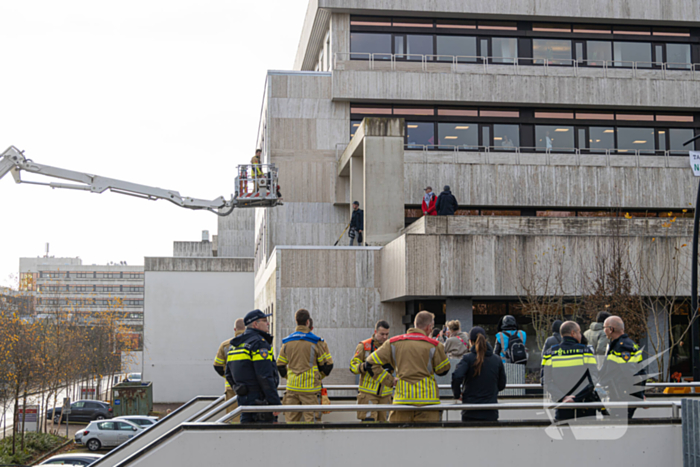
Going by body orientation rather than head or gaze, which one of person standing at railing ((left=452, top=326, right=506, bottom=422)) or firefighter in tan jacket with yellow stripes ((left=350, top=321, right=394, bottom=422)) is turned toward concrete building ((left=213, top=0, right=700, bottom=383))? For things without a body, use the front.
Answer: the person standing at railing

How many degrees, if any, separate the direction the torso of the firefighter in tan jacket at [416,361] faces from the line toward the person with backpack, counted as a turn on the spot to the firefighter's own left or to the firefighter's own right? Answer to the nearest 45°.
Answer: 0° — they already face them

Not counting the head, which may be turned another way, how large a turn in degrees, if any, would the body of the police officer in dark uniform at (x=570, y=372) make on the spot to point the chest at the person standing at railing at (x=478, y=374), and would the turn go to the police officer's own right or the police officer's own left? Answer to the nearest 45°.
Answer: approximately 135° to the police officer's own left

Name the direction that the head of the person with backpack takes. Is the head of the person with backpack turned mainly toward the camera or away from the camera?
away from the camera

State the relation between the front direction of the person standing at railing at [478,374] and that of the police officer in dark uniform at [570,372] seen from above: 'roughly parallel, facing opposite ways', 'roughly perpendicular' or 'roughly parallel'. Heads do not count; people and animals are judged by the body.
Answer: roughly parallel

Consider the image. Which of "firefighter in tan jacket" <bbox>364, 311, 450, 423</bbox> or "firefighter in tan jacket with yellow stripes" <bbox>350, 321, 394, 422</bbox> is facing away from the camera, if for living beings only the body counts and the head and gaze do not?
"firefighter in tan jacket" <bbox>364, 311, 450, 423</bbox>

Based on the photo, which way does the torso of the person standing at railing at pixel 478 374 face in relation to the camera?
away from the camera

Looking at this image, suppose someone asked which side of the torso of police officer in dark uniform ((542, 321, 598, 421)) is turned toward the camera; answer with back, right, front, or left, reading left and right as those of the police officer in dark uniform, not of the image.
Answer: back

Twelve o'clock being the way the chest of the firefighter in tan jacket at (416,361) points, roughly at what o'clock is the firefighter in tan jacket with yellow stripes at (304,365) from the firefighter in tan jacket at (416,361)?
the firefighter in tan jacket with yellow stripes at (304,365) is roughly at 10 o'clock from the firefighter in tan jacket at (416,361).

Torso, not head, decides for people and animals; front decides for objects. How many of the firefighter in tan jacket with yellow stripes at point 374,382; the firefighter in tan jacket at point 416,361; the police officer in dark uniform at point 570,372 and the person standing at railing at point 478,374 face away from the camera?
3

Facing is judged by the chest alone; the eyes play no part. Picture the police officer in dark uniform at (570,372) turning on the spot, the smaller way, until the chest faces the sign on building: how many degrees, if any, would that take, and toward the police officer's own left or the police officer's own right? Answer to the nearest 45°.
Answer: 0° — they already face it

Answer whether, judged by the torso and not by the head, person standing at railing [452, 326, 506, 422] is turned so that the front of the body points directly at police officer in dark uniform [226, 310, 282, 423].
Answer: no

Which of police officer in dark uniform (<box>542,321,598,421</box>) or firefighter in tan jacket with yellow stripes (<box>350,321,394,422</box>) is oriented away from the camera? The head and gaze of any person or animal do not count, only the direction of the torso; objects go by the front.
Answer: the police officer in dark uniform

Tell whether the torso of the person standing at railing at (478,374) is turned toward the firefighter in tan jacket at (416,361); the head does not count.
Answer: no
